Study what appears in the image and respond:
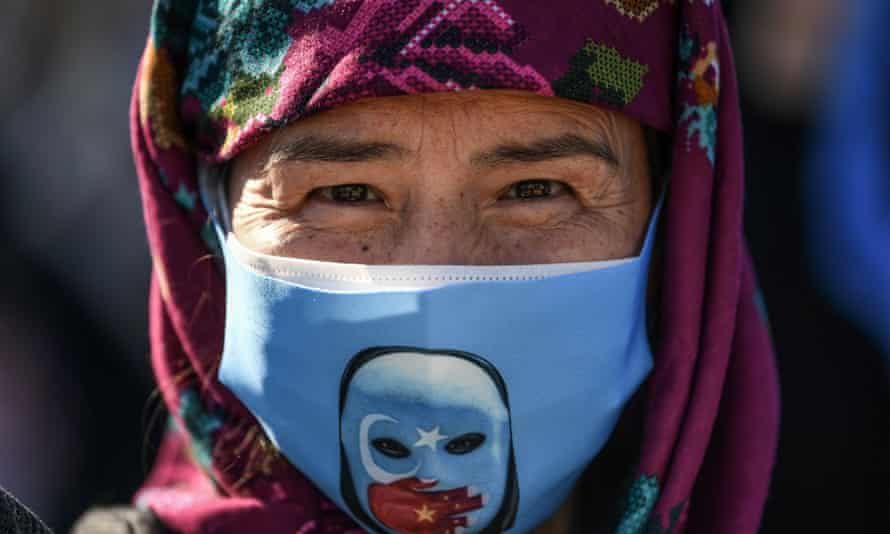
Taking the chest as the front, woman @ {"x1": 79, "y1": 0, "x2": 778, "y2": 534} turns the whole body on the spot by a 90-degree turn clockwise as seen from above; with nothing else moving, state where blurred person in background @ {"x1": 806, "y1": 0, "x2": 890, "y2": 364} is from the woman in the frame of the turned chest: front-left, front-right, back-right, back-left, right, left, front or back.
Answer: back-right

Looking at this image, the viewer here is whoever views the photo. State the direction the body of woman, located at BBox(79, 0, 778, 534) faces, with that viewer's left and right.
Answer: facing the viewer

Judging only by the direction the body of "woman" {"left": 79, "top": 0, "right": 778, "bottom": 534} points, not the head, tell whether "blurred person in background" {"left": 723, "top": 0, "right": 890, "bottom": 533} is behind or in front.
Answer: behind

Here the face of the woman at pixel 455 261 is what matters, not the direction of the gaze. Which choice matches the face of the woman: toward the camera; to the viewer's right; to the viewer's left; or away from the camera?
toward the camera
